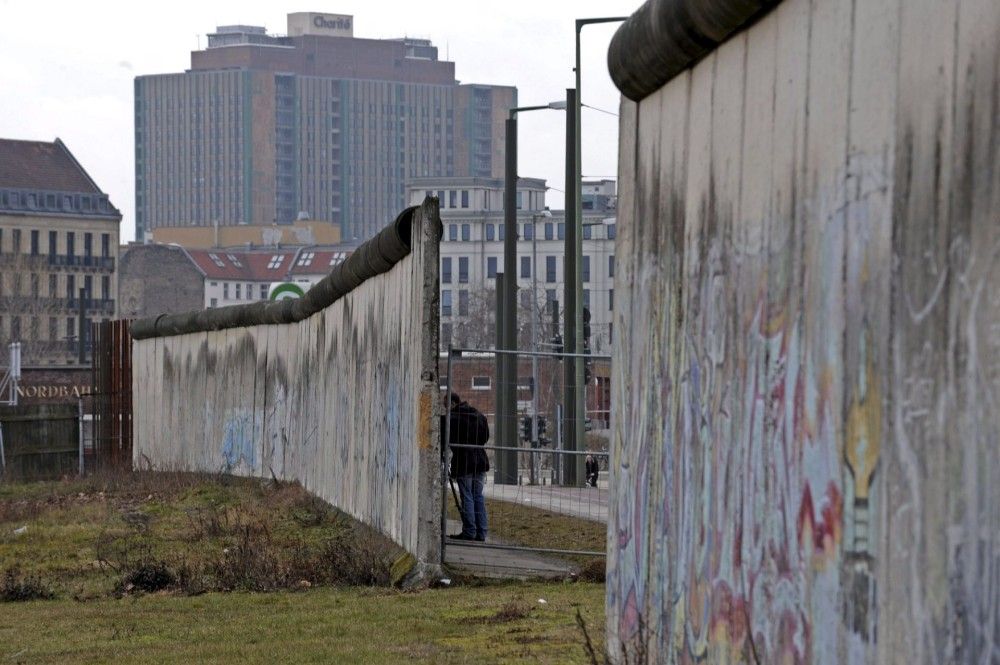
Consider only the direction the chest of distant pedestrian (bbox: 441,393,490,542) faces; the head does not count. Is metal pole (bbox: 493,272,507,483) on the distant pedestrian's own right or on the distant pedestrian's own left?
on the distant pedestrian's own right

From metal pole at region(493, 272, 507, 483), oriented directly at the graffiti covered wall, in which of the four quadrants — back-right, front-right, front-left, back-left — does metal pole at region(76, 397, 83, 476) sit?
back-right
